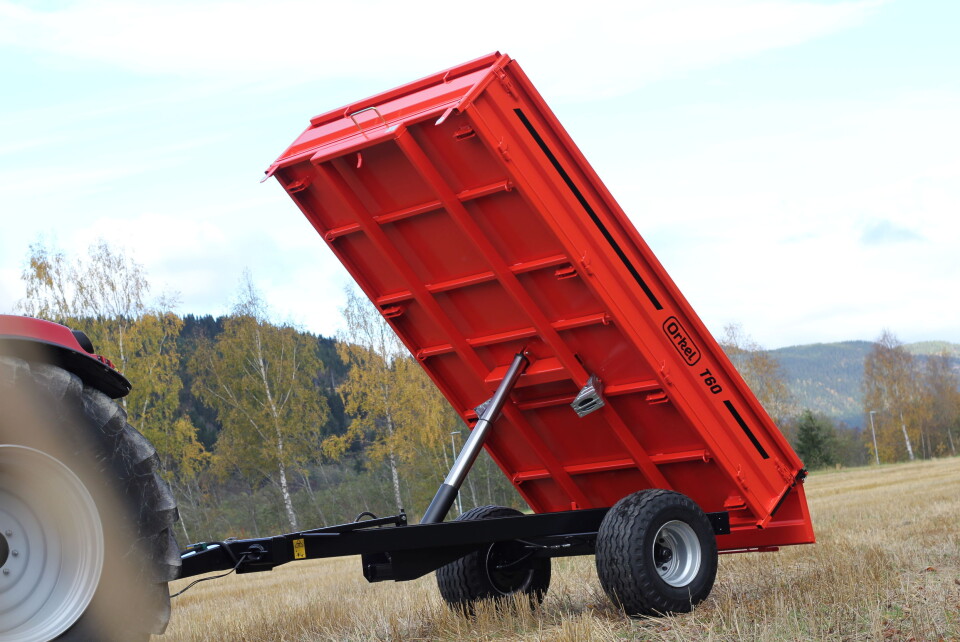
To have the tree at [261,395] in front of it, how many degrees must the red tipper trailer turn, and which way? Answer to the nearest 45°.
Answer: approximately 135° to its right

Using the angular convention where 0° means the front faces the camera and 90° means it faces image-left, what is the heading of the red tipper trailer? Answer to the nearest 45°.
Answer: approximately 45°

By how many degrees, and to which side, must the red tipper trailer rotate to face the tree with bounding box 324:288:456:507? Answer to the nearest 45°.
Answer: approximately 135° to its right
